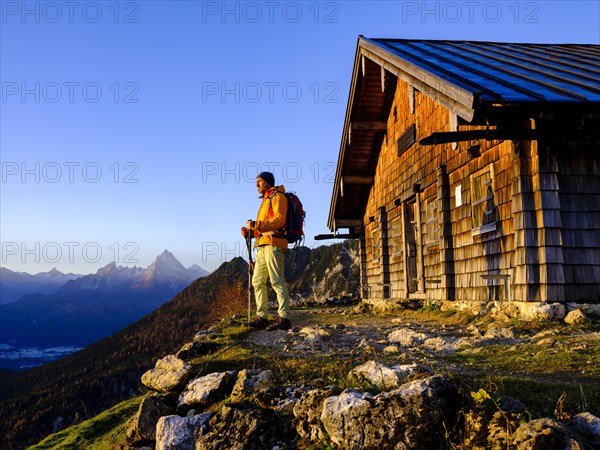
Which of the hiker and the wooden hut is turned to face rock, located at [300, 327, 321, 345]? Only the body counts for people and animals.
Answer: the wooden hut

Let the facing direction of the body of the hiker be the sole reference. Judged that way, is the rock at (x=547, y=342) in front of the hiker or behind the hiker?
behind

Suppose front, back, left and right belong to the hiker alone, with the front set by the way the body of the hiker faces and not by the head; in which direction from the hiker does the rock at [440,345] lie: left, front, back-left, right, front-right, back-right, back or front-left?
back-left

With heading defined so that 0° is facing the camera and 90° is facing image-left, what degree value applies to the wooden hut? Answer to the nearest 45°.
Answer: approximately 45°

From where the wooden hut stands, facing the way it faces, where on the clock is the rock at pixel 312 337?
The rock is roughly at 12 o'clock from the wooden hut.

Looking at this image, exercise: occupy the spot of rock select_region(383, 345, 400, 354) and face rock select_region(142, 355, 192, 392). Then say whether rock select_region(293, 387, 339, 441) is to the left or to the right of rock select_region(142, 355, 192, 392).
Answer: left

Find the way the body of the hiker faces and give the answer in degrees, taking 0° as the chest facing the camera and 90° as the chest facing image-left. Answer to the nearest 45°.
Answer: approximately 90°
